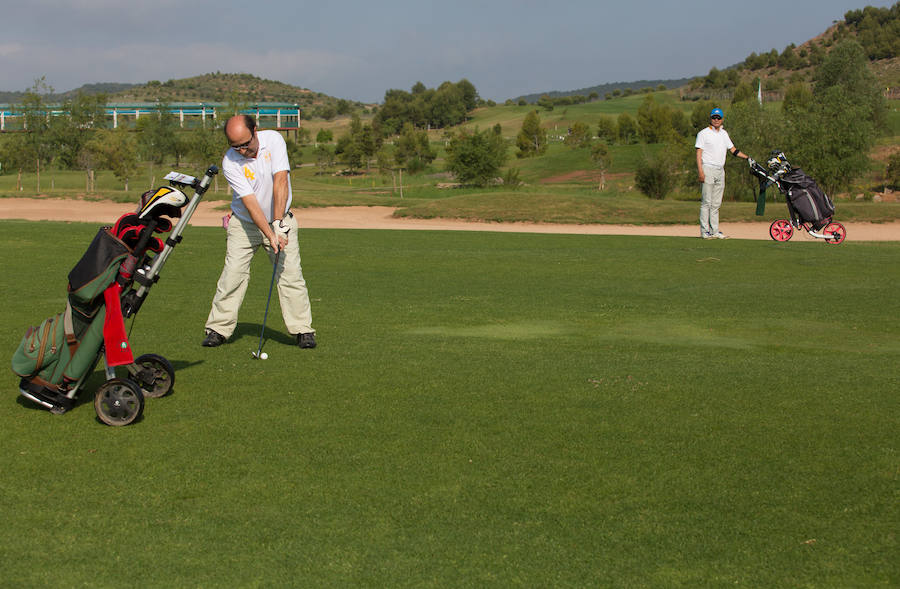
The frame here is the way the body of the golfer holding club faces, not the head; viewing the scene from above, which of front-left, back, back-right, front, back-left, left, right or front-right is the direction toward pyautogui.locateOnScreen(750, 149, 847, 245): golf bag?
back-left

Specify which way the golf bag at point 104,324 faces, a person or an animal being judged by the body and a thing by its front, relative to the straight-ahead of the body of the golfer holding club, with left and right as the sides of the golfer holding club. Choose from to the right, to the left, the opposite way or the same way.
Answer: to the right

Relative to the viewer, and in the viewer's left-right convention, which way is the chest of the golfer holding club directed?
facing the viewer

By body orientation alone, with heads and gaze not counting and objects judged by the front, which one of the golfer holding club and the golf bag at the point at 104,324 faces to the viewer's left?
the golf bag

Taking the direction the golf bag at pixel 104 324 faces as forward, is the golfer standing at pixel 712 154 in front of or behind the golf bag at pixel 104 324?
behind

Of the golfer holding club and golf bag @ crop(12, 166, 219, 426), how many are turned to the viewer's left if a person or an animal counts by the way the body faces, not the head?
1

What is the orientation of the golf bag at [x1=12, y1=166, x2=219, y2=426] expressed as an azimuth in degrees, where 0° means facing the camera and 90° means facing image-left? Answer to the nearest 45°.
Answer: approximately 90°
